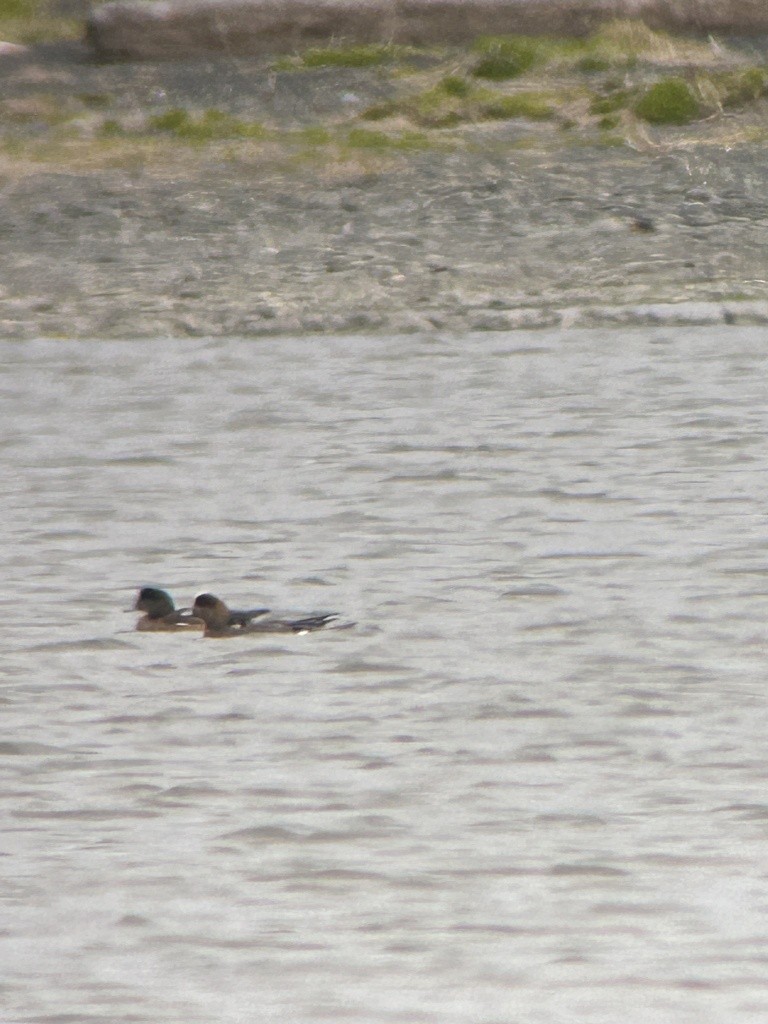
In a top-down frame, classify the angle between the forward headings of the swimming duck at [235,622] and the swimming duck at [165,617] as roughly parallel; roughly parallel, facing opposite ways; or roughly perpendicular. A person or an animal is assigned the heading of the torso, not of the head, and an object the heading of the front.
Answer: roughly parallel

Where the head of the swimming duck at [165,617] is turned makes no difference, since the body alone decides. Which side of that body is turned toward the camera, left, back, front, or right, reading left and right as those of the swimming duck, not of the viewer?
left

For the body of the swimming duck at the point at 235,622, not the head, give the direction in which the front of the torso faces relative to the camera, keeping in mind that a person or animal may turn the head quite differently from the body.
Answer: to the viewer's left
